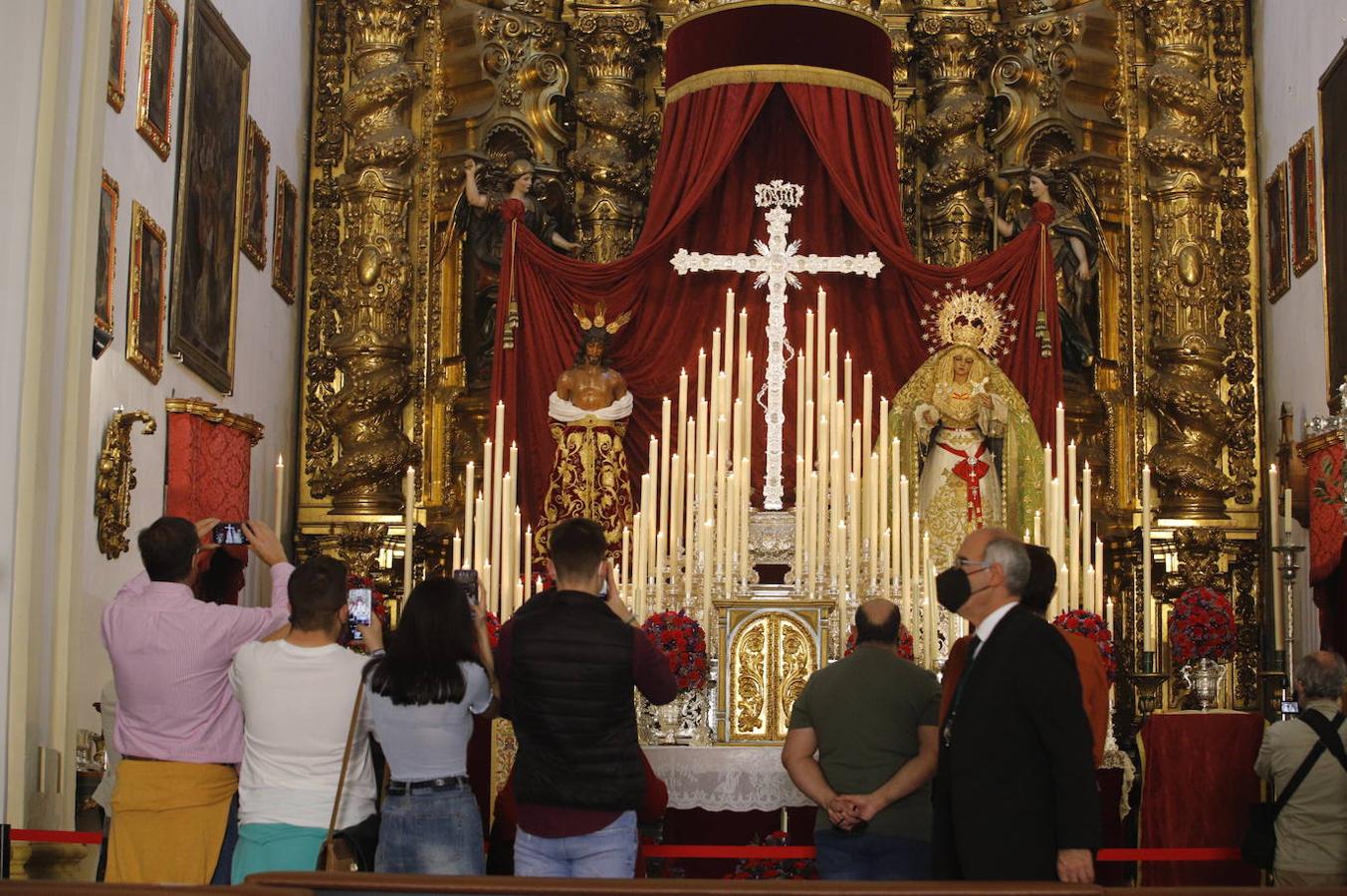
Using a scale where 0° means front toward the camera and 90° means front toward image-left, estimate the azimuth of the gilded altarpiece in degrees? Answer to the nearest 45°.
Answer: approximately 0°

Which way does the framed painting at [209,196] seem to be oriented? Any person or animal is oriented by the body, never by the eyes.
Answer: to the viewer's right

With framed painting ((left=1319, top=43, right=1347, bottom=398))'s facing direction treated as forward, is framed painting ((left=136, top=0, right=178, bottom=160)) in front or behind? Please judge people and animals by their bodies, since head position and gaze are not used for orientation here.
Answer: in front

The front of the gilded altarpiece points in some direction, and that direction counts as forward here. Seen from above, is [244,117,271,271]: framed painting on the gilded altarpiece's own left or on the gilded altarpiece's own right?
on the gilded altarpiece's own right

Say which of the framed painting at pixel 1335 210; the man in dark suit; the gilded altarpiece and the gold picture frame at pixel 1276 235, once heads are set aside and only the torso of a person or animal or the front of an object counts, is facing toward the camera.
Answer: the gilded altarpiece

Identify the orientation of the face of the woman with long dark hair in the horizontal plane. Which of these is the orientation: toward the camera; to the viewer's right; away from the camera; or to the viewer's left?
away from the camera

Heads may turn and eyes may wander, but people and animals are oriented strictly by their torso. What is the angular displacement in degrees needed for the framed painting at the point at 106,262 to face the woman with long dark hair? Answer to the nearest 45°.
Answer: approximately 90° to its right

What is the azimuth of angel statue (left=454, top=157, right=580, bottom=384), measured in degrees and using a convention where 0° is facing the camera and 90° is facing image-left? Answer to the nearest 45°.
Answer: approximately 315°

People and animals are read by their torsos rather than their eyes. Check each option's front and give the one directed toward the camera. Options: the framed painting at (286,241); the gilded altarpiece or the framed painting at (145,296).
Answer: the gilded altarpiece

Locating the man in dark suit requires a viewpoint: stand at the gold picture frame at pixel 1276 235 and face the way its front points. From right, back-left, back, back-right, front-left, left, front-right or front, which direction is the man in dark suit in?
left

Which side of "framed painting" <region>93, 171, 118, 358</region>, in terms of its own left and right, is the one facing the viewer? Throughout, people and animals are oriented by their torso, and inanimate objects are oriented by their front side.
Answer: right

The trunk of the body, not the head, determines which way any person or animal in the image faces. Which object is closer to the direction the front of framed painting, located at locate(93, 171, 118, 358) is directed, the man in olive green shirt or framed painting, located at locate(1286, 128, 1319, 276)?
the framed painting

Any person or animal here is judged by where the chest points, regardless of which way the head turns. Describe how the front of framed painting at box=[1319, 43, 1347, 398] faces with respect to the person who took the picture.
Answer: facing to the left of the viewer

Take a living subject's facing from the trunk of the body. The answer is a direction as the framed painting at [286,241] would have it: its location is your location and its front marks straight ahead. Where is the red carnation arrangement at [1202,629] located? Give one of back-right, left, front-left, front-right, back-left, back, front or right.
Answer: front-right

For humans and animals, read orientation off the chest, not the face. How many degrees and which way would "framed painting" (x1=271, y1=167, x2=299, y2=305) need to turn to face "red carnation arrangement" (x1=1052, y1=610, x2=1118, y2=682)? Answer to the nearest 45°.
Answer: approximately 45° to its right

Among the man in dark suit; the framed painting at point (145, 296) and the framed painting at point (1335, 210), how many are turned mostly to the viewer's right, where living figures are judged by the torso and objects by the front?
1

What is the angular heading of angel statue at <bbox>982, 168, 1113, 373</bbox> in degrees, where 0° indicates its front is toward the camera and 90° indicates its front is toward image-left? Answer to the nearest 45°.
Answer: approximately 45°

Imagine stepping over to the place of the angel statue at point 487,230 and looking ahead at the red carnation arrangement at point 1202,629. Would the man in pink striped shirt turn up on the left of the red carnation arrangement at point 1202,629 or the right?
right
